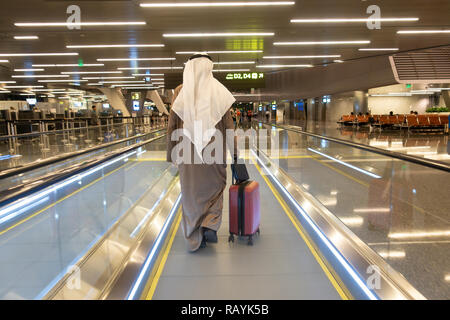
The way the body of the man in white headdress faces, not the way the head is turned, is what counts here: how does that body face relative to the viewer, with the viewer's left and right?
facing away from the viewer

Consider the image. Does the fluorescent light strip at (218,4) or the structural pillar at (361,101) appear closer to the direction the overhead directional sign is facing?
the fluorescent light strip

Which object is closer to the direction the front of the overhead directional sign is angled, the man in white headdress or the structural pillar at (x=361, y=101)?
the man in white headdress

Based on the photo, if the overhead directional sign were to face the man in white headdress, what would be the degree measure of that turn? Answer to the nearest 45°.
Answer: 0° — it already faces them

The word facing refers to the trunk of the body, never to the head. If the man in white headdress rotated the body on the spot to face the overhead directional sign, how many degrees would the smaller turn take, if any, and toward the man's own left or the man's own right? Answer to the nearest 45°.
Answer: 0° — they already face it

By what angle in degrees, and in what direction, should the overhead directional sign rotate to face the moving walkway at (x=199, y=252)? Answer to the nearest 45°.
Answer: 0° — it already faces it

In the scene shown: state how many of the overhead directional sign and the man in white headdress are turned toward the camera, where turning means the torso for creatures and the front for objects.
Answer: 1

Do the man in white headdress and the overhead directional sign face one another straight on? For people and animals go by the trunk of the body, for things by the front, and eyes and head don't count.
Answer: yes

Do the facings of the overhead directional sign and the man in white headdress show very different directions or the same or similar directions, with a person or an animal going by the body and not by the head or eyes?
very different directions
